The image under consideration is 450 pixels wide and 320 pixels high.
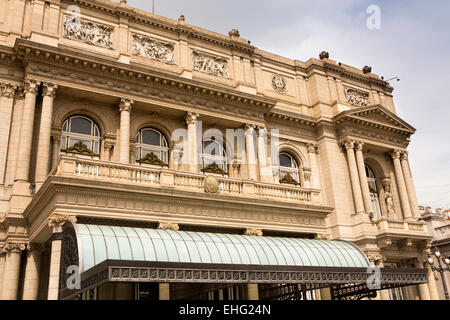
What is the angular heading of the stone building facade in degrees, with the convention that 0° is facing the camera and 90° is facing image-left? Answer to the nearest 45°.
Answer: approximately 315°
